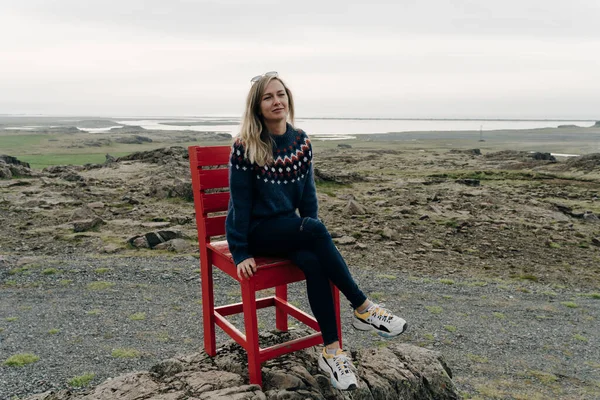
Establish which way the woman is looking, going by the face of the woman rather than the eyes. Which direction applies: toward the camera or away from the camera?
toward the camera

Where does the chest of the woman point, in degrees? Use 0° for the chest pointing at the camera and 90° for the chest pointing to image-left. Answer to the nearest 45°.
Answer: approximately 315°

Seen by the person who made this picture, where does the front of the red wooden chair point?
facing the viewer and to the right of the viewer

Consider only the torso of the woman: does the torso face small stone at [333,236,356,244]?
no

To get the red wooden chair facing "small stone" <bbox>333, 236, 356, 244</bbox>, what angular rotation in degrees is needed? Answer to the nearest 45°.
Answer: approximately 135° to its left
